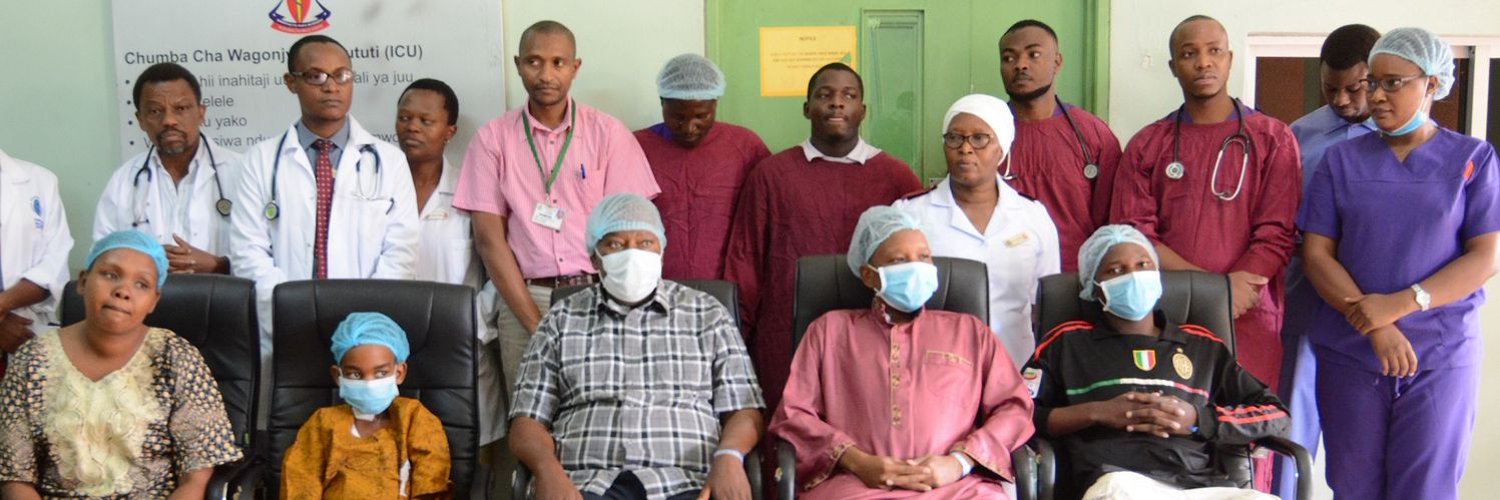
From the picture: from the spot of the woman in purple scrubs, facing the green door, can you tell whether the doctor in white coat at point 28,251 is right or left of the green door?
left

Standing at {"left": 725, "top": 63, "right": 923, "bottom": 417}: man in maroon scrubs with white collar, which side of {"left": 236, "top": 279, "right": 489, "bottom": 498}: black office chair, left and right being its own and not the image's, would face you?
left

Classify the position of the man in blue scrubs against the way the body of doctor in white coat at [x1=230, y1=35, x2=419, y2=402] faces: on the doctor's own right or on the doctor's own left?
on the doctor's own left

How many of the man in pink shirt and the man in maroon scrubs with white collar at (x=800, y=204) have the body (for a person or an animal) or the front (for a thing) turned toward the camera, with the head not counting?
2

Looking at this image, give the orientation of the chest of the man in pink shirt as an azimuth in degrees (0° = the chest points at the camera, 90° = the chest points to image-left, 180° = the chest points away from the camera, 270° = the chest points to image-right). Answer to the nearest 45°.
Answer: approximately 0°

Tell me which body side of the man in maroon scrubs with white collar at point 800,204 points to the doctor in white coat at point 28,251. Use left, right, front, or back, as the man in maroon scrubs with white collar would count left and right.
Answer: right

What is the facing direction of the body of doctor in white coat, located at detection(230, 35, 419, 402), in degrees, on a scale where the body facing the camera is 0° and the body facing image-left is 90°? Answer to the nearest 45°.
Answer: approximately 0°

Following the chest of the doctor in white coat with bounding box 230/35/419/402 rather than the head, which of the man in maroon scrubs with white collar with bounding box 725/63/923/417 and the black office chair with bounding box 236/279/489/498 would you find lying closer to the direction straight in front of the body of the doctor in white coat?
the black office chair

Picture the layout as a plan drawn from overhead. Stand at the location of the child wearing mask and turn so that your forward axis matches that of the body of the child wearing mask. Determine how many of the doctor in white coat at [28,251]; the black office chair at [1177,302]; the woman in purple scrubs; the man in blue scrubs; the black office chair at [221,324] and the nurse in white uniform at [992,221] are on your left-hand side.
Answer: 4
